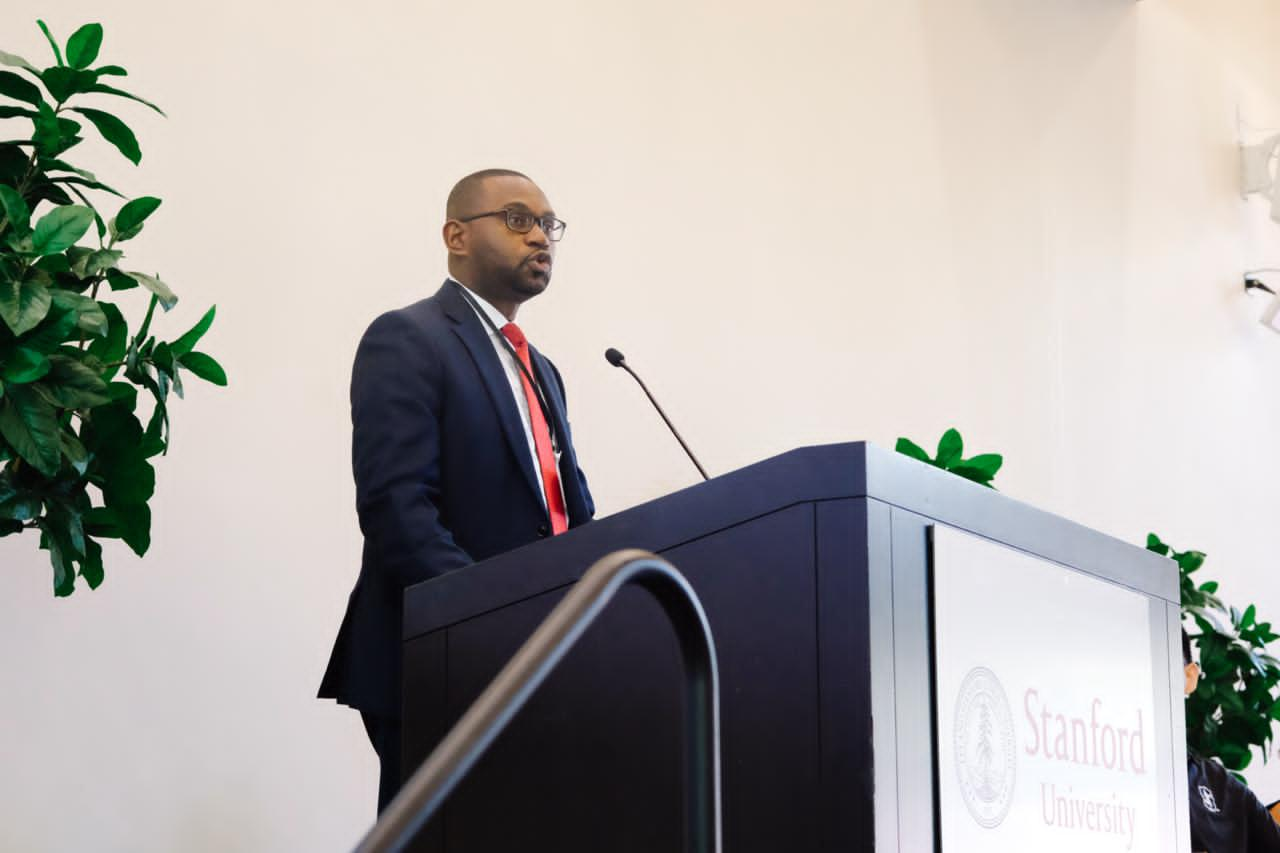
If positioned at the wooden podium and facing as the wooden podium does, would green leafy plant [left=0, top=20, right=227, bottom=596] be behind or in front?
behind

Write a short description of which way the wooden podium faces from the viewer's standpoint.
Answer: facing the viewer and to the right of the viewer

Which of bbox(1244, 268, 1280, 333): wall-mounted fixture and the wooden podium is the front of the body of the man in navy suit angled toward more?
the wooden podium

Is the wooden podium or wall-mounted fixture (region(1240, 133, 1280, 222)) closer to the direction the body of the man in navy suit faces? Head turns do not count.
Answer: the wooden podium

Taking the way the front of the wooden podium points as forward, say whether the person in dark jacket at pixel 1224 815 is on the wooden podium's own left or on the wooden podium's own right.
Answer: on the wooden podium's own left

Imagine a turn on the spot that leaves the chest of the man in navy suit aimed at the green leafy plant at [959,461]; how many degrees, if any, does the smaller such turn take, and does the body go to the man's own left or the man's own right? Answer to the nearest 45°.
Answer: approximately 90° to the man's own left

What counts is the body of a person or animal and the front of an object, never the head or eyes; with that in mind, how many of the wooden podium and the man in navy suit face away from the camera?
0
